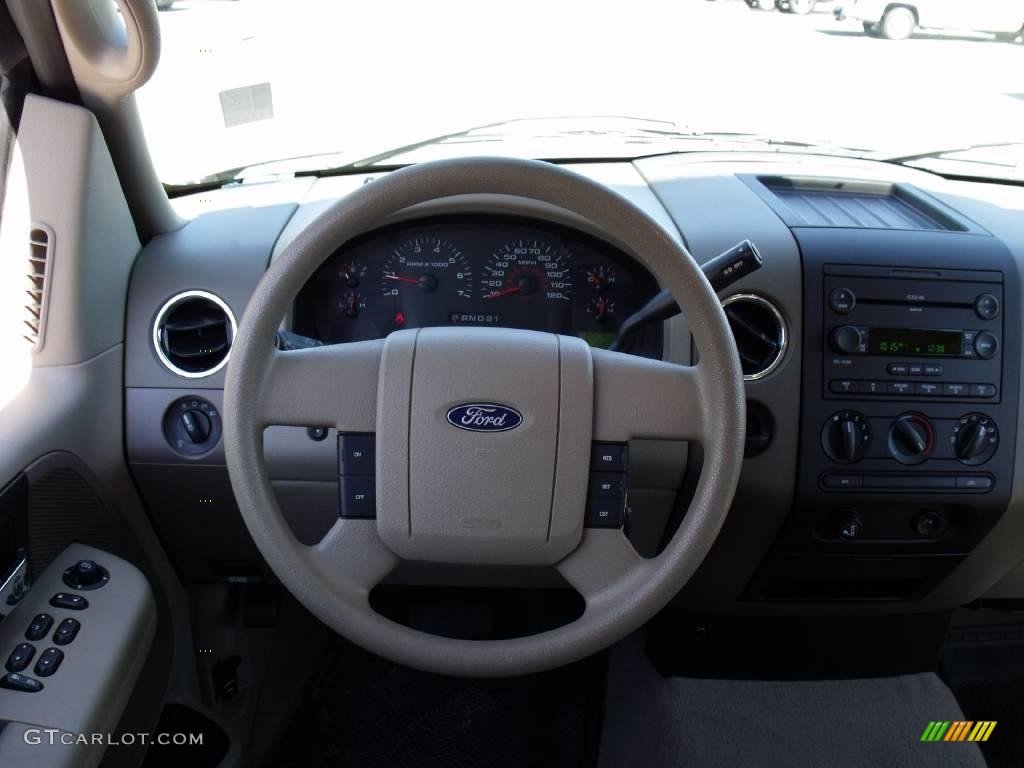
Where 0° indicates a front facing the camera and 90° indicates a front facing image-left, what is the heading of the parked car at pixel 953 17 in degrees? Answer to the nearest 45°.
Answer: approximately 90°
